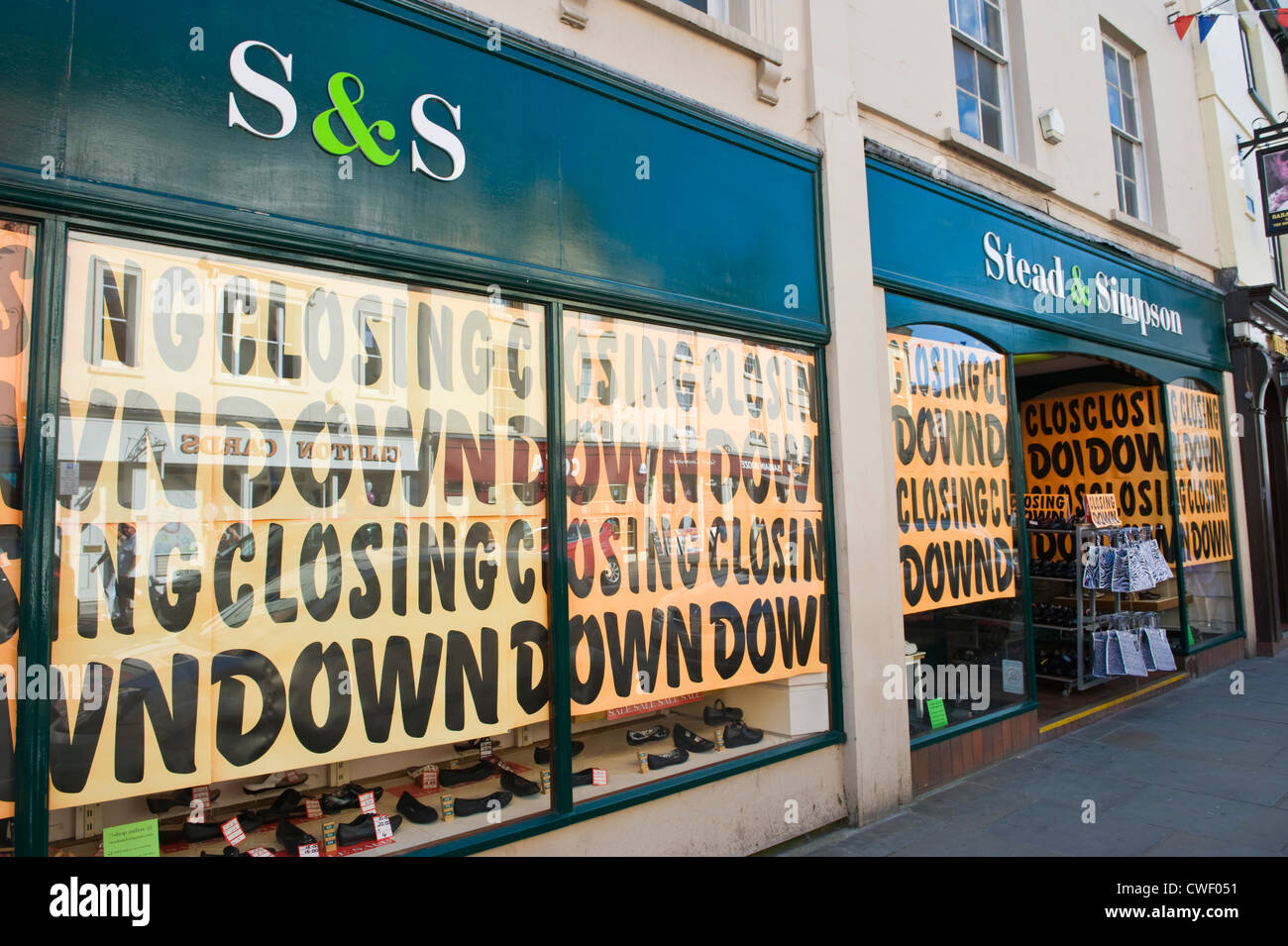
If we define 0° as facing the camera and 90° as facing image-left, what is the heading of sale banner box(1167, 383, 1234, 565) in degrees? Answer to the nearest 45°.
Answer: approximately 315°
